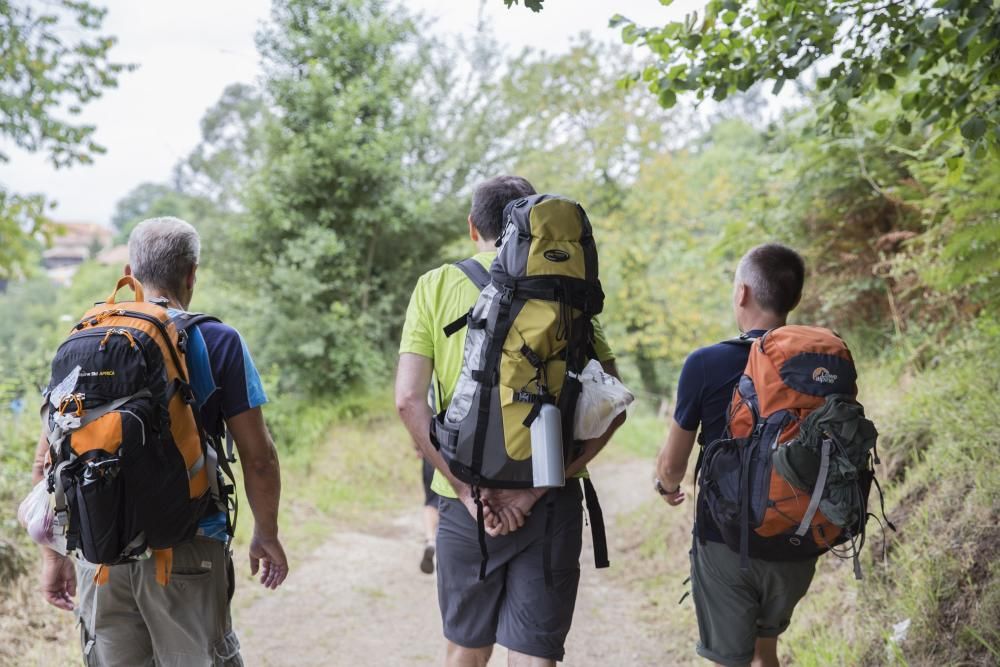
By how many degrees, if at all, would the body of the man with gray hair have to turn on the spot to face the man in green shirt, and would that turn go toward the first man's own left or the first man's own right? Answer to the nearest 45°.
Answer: approximately 90° to the first man's own right

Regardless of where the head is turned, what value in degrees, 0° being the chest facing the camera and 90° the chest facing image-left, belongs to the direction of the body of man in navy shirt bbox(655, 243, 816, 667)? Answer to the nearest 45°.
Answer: approximately 135°

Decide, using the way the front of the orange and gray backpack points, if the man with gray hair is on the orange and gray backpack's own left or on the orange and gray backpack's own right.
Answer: on the orange and gray backpack's own right

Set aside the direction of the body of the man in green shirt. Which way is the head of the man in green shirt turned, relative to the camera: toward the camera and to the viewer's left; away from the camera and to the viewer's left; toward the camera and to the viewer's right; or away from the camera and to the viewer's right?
away from the camera and to the viewer's left

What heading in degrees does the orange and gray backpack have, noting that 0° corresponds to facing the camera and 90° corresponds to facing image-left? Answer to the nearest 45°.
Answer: approximately 315°

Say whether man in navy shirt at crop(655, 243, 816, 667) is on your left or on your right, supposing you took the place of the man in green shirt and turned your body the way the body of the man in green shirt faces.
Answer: on your right

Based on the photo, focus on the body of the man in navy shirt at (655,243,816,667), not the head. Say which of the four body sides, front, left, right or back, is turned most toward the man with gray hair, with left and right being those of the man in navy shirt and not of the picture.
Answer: left

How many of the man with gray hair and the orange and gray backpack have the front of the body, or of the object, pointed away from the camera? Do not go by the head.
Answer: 1

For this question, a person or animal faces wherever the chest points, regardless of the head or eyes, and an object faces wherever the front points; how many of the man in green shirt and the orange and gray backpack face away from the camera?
1

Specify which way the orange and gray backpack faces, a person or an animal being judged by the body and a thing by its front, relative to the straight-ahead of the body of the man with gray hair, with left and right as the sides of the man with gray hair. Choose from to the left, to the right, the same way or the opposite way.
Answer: the opposite way

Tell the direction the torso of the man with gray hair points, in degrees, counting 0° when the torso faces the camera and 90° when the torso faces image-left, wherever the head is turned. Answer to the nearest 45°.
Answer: approximately 180°

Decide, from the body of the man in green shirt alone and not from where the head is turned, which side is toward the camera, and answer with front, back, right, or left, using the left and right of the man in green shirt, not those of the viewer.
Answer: back
